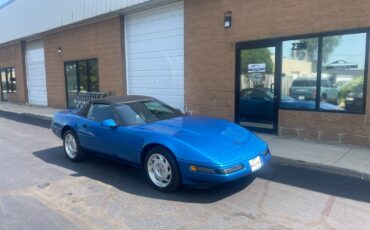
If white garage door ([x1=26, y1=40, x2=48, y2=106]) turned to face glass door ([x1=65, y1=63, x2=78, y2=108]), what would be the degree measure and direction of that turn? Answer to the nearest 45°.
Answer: approximately 45° to its left

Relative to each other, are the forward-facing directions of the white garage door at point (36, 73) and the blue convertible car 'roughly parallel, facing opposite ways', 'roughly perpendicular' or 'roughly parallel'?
roughly perpendicular

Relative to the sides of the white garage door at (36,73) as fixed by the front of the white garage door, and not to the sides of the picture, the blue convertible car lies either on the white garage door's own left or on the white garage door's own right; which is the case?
on the white garage door's own left

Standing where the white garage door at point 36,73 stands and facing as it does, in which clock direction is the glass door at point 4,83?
The glass door is roughly at 4 o'clock from the white garage door.

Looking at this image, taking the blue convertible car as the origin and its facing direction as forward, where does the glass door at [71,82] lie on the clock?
The glass door is roughly at 7 o'clock from the blue convertible car.

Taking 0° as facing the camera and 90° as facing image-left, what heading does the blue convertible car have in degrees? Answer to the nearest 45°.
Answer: approximately 315°

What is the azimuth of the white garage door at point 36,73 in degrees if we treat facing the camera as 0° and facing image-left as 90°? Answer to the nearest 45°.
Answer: approximately 45°

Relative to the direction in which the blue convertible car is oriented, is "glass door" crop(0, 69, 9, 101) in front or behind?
behind

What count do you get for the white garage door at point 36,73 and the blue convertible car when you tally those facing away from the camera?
0

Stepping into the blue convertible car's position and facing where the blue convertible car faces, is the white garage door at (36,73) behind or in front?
behind
